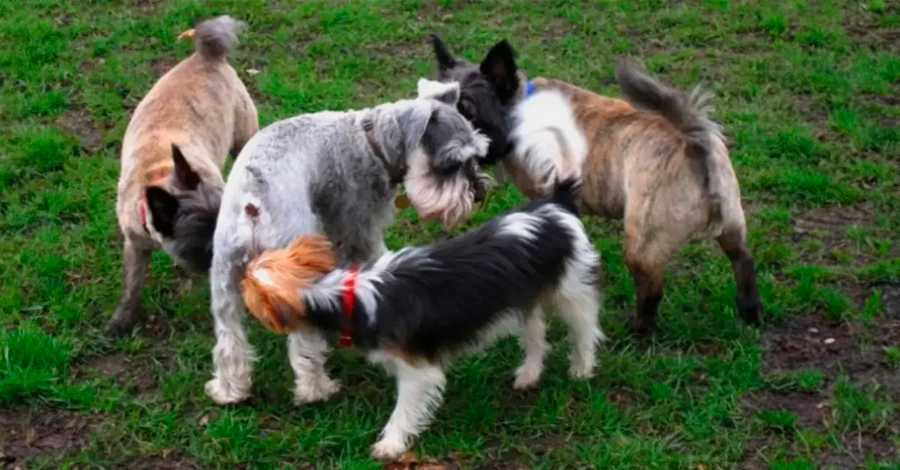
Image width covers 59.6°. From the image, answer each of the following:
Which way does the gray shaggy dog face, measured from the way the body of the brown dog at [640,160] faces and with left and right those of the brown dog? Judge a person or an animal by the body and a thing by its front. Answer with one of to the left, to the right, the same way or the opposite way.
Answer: to the right

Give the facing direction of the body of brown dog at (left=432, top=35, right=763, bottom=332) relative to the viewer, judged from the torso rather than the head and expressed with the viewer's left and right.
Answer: facing away from the viewer and to the left of the viewer

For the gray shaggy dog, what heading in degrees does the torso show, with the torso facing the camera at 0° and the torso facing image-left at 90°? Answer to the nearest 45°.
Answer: approximately 225°

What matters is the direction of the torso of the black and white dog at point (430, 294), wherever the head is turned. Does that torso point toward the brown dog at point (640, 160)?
no

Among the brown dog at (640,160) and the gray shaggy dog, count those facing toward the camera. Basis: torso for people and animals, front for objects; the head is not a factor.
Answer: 0

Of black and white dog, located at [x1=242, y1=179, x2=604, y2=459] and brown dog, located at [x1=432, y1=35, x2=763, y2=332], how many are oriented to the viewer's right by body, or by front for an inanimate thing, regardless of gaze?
0

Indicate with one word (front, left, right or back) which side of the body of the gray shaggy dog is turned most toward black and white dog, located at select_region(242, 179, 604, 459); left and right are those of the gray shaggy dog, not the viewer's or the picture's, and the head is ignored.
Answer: right

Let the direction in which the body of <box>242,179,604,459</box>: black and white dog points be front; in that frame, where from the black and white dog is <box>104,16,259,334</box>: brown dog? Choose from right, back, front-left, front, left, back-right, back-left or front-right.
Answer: right

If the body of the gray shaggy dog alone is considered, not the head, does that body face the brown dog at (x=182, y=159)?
no

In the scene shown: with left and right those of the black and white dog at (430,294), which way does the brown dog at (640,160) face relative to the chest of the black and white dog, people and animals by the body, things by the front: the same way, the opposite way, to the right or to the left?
to the right

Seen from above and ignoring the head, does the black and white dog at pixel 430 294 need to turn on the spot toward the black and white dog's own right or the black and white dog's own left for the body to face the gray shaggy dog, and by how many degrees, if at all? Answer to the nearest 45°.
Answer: approximately 90° to the black and white dog's own right

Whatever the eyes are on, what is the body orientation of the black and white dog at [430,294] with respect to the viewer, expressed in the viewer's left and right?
facing the viewer and to the left of the viewer

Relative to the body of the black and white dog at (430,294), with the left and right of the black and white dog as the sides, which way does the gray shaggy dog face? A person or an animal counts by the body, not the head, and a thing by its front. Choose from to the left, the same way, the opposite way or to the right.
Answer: the opposite way
